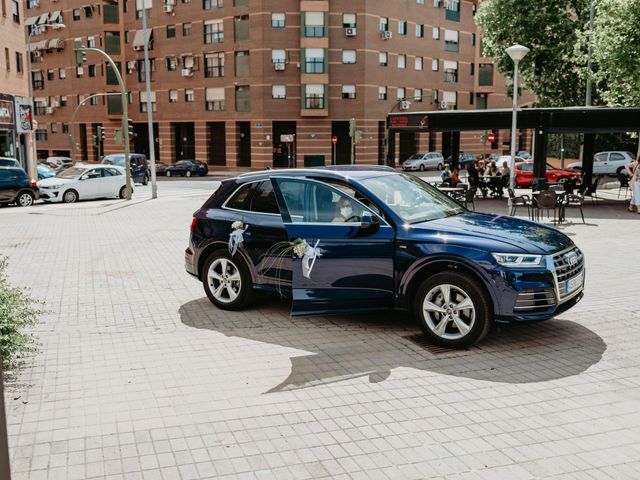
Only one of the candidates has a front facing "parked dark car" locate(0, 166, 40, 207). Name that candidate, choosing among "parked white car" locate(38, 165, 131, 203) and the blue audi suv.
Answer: the parked white car

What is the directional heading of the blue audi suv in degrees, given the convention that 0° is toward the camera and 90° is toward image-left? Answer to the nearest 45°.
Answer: approximately 315°

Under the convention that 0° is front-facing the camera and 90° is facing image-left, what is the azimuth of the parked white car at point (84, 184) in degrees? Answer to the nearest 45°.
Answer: approximately 45°

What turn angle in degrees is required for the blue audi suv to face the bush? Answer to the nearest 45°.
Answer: approximately 90° to its right

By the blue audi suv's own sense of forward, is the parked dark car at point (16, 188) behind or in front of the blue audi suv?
behind

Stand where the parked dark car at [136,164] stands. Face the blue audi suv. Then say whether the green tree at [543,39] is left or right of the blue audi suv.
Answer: left

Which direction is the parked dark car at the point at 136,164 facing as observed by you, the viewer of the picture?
facing the viewer and to the left of the viewer

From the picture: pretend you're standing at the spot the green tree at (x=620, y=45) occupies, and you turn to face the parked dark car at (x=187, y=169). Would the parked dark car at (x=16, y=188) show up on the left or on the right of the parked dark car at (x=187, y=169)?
left

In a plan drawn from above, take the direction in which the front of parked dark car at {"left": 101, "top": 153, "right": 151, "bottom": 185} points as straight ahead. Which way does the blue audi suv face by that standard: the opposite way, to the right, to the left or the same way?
to the left

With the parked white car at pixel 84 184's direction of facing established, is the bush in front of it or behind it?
in front

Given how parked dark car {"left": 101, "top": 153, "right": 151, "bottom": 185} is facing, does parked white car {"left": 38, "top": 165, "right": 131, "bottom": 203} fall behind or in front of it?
in front

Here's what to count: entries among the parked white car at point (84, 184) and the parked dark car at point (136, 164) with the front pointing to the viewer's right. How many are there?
0

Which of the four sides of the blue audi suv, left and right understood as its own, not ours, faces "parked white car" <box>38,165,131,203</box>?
back

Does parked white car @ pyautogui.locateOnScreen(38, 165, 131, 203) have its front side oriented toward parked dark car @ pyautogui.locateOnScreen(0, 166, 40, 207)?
yes
